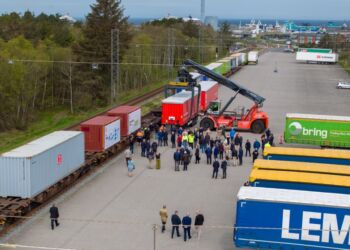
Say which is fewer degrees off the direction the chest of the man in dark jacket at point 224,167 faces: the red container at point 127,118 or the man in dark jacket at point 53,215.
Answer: the red container

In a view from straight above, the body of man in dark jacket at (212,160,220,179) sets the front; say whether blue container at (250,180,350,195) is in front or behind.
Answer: behind

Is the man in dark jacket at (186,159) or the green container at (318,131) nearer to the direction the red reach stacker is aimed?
the man in dark jacket

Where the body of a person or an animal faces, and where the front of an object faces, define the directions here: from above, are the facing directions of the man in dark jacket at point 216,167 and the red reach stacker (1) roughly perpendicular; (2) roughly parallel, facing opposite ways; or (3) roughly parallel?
roughly perpendicular

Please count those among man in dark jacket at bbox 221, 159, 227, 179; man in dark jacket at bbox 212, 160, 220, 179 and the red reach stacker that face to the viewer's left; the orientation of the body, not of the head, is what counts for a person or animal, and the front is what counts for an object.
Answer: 1

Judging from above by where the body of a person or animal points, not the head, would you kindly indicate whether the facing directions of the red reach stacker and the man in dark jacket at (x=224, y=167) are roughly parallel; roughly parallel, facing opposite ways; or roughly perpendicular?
roughly perpendicular

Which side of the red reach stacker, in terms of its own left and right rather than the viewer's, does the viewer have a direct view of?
left

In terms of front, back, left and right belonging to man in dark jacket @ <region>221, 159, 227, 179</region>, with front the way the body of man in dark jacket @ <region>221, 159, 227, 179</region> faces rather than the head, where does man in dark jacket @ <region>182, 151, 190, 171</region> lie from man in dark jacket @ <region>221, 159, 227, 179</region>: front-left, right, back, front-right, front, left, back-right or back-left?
front-left

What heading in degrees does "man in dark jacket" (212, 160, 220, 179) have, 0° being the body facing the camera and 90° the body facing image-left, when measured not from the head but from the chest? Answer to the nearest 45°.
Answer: approximately 180°

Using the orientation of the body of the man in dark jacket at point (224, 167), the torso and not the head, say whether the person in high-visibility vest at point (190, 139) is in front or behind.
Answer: in front

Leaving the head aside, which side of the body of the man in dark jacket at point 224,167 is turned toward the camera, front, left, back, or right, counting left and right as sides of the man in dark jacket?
back
